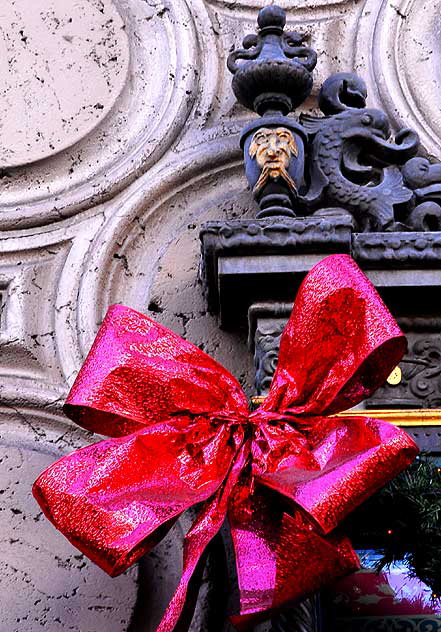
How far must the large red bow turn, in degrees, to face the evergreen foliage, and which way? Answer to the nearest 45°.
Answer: approximately 90° to its left

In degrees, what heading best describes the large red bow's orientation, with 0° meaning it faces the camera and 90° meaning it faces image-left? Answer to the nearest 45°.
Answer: approximately 0°
